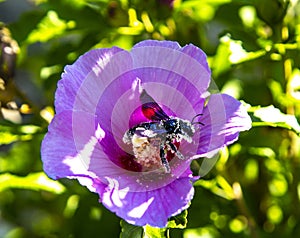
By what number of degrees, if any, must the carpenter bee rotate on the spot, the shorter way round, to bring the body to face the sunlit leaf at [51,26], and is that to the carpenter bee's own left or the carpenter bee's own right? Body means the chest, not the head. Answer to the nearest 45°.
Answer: approximately 135° to the carpenter bee's own left

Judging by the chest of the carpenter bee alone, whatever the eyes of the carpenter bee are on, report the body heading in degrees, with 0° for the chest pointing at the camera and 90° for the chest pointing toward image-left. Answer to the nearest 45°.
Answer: approximately 270°
